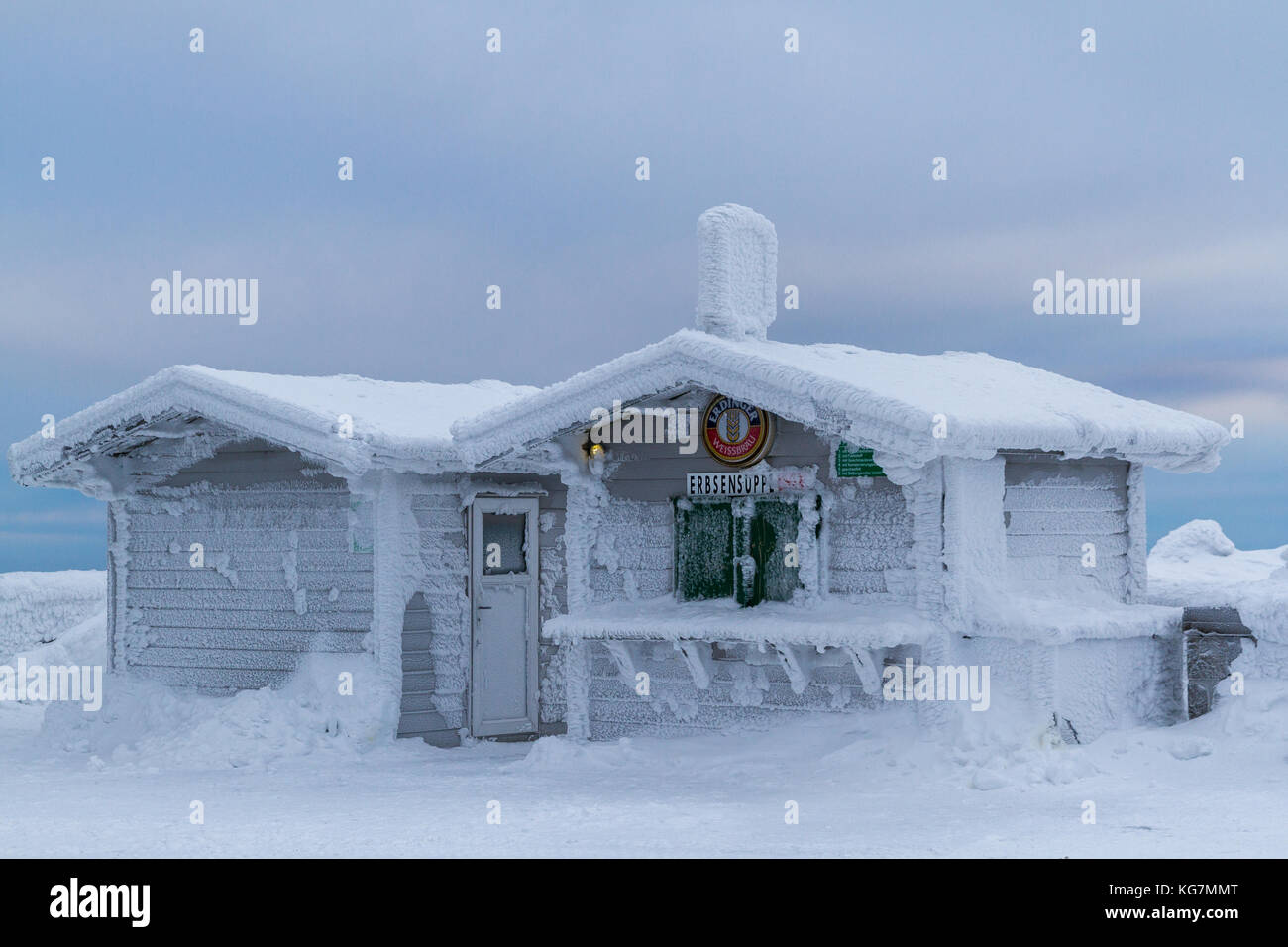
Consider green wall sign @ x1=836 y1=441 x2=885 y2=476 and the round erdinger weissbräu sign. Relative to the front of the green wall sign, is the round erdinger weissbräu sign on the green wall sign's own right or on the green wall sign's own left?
on the green wall sign's own right

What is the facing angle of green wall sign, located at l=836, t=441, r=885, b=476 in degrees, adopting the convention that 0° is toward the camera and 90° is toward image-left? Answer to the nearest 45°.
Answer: approximately 0°
